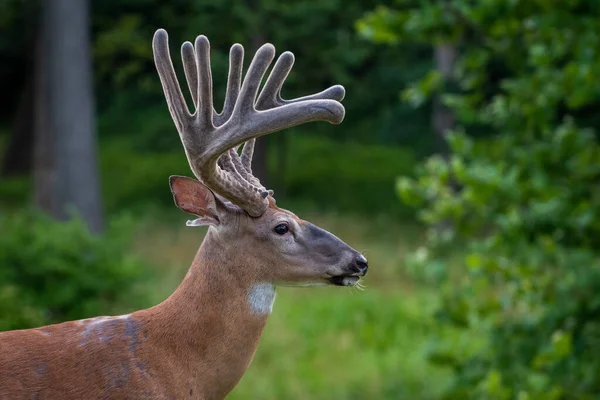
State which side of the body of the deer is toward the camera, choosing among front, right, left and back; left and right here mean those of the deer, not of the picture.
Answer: right

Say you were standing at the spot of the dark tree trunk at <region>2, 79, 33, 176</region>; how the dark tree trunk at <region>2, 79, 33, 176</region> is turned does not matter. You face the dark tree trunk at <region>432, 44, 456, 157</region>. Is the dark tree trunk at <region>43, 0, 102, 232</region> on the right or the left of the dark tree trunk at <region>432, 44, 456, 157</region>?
right

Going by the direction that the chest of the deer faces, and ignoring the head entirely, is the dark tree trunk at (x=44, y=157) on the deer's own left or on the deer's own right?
on the deer's own left

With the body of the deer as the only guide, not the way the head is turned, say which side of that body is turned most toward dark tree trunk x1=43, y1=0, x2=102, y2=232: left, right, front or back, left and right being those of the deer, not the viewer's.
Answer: left

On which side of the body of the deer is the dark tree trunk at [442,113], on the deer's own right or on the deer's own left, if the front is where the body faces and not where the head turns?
on the deer's own left

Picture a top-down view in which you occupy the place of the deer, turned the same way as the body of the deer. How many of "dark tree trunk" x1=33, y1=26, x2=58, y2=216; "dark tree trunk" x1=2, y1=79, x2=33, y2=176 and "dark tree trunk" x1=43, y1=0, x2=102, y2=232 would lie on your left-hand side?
3

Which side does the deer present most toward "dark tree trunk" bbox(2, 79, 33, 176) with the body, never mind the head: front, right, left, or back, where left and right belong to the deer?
left
